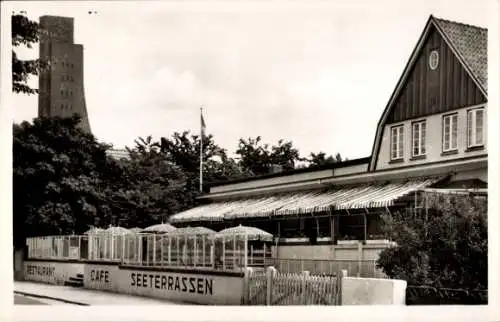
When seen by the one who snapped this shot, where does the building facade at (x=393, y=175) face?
facing the viewer and to the left of the viewer

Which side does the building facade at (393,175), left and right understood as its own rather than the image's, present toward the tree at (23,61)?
front

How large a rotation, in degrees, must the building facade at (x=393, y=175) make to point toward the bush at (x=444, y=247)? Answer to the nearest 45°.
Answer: approximately 90° to its left

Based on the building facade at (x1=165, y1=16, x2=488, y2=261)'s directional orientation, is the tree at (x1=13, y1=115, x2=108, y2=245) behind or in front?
in front
